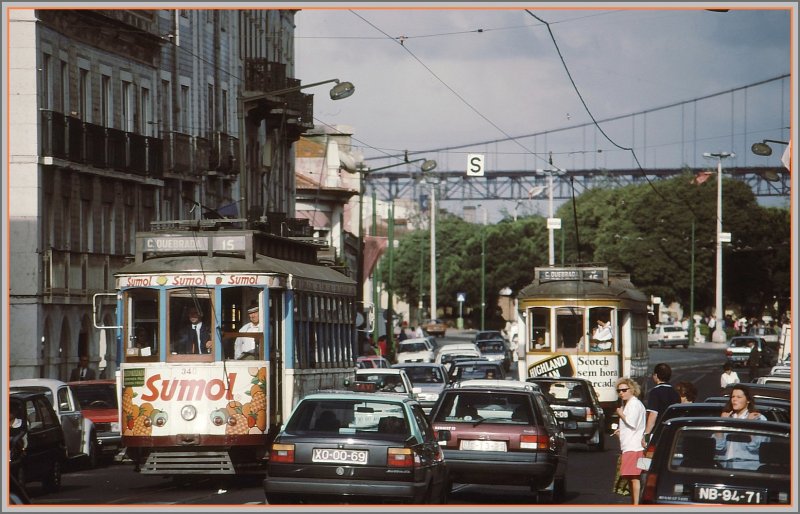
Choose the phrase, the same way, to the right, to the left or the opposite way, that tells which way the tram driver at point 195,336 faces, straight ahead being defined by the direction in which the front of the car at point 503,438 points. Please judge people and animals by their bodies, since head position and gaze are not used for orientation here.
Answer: the opposite way

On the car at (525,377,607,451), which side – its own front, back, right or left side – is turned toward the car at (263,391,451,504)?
back

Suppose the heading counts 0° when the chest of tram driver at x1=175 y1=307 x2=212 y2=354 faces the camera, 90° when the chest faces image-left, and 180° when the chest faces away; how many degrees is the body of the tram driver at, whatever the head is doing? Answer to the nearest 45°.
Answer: approximately 0°

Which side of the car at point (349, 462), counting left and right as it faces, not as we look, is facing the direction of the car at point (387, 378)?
front

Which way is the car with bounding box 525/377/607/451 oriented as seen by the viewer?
away from the camera

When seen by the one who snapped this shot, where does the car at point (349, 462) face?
facing away from the viewer

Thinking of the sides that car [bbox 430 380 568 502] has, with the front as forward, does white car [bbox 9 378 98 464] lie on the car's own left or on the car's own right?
on the car's own left

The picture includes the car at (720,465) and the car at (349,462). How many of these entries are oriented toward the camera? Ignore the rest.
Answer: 0

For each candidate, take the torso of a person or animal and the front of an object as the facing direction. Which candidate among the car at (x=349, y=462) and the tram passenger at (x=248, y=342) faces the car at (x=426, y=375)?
the car at (x=349, y=462)

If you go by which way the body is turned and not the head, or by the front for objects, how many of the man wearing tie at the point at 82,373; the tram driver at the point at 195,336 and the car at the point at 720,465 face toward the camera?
2

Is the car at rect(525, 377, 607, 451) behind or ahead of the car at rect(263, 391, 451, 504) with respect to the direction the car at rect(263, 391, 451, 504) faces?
ahead

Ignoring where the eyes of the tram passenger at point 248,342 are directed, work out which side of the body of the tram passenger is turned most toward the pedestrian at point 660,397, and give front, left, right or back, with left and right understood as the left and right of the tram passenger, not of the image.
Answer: left

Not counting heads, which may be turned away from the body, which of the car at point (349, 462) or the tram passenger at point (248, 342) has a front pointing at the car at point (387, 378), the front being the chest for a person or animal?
the car at point (349, 462)

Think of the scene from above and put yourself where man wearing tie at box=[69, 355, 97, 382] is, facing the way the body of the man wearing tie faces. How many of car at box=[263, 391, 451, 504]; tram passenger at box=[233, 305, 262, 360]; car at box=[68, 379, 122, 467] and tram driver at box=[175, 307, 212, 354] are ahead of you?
4

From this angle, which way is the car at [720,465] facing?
away from the camera
